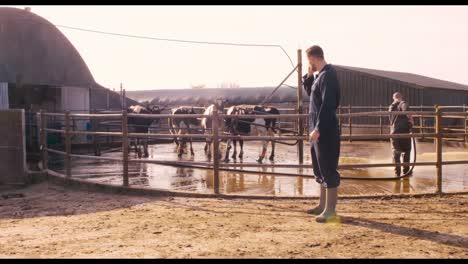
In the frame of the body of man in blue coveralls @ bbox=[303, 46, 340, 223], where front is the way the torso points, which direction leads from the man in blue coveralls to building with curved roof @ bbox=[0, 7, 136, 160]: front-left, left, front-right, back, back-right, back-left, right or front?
front-right

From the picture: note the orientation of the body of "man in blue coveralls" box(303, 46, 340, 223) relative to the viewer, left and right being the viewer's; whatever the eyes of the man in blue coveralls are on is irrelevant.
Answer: facing to the left of the viewer
